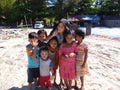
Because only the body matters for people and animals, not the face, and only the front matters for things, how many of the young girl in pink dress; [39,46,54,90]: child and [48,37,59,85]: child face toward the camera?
3

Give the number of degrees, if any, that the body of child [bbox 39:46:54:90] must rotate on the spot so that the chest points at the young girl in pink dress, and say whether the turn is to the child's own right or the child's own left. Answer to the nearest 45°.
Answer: approximately 90° to the child's own left

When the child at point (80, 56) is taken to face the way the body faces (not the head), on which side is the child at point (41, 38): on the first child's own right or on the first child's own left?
on the first child's own right

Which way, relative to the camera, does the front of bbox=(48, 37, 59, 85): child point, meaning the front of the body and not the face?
toward the camera

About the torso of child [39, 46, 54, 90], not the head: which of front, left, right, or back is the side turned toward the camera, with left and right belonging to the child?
front

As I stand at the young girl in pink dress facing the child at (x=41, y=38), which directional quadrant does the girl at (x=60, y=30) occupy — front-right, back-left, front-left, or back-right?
front-right

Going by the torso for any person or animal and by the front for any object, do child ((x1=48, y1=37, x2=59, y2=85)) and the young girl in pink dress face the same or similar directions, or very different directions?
same or similar directions

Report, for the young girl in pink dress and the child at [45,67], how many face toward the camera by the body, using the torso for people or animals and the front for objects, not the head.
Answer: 2

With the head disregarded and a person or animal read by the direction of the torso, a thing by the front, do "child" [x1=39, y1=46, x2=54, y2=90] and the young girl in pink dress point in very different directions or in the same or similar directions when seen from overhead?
same or similar directions

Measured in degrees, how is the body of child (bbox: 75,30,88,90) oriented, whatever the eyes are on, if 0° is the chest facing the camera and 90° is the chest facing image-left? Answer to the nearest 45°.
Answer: approximately 45°
